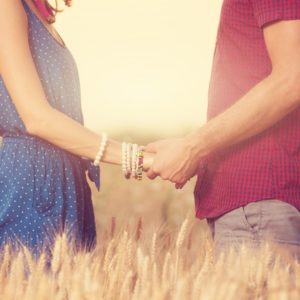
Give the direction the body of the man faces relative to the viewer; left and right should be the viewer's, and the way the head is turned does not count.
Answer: facing to the left of the viewer

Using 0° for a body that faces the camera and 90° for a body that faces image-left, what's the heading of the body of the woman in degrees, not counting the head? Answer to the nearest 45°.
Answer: approximately 270°

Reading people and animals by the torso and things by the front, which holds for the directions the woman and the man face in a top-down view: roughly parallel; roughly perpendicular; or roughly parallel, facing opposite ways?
roughly parallel, facing opposite ways

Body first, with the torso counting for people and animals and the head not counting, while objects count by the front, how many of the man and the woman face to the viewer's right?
1

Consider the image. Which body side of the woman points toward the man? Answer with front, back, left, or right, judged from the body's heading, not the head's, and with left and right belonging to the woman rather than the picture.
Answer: front

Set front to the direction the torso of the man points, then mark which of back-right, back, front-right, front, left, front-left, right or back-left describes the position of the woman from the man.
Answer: front
